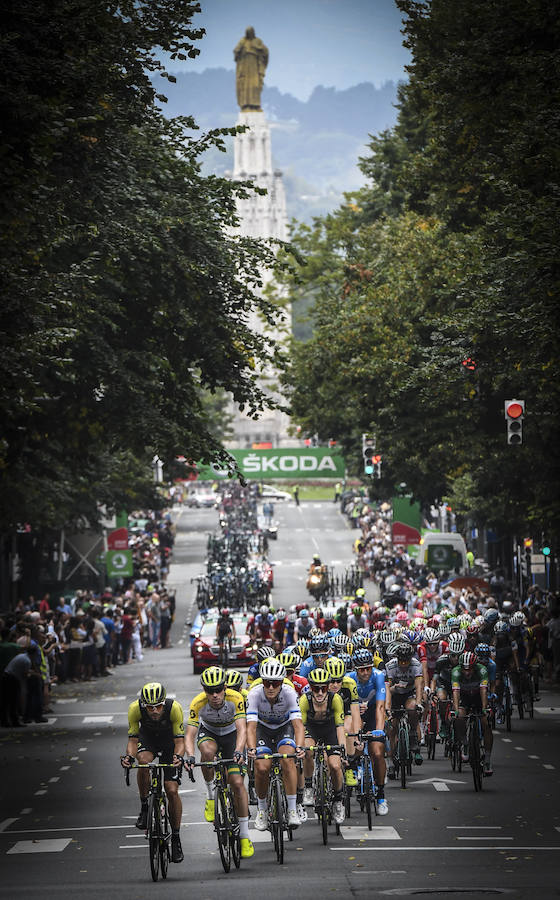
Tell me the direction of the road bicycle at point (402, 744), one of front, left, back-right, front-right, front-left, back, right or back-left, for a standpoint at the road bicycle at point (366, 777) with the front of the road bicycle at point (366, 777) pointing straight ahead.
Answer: back

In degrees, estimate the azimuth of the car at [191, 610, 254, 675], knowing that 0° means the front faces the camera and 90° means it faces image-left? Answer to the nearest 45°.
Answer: approximately 0°

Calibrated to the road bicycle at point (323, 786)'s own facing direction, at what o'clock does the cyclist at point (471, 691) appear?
The cyclist is roughly at 7 o'clock from the road bicycle.

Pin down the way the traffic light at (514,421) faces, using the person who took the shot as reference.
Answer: facing the viewer

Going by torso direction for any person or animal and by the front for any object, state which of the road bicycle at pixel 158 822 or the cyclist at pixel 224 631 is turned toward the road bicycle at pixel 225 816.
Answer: the cyclist

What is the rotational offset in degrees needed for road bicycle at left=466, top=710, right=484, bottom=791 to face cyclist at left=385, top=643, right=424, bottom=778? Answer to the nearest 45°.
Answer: approximately 135° to its right

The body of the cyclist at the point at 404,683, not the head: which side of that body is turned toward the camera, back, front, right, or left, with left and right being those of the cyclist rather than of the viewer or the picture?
front

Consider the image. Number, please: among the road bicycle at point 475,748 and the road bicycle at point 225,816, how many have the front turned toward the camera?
2

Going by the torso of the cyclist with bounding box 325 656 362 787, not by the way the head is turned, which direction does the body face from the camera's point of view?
toward the camera
